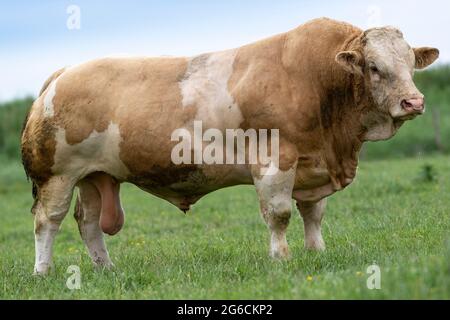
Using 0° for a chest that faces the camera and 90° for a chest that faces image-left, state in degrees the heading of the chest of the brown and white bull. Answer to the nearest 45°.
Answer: approximately 270°
